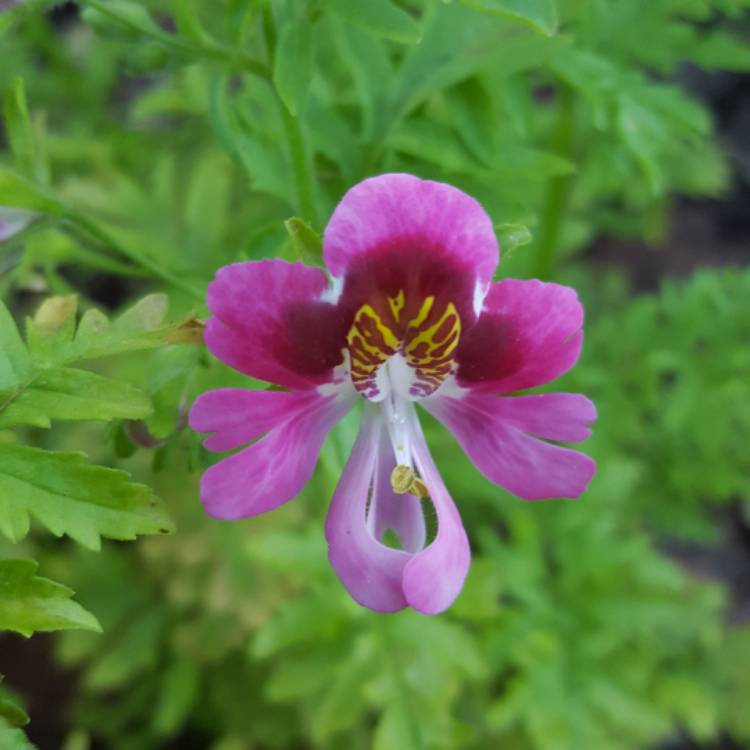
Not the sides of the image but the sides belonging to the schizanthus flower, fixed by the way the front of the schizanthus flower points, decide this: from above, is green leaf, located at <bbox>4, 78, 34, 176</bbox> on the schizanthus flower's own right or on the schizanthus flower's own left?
on the schizanthus flower's own right

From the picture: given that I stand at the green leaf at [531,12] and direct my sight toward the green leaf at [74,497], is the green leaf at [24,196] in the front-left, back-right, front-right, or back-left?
front-right

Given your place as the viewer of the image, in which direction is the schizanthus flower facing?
facing the viewer
